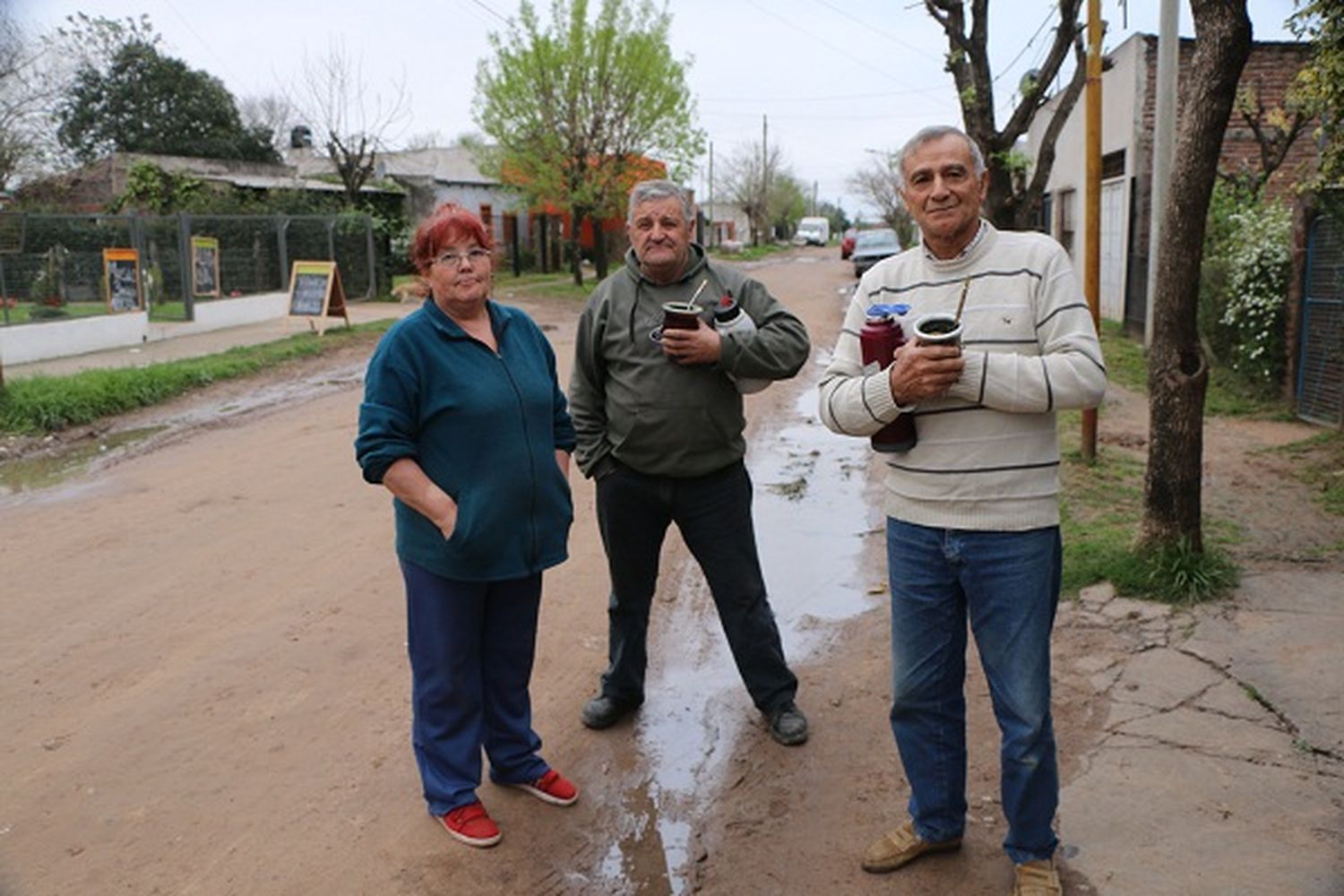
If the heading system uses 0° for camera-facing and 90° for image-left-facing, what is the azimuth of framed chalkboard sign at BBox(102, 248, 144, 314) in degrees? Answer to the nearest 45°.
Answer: approximately 0°

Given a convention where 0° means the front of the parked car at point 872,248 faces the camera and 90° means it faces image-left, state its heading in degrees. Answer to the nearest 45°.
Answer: approximately 0°

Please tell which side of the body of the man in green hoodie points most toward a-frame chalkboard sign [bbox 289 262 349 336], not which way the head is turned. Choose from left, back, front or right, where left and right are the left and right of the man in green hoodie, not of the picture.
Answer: back

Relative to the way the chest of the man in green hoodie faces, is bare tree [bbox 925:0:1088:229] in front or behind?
behind

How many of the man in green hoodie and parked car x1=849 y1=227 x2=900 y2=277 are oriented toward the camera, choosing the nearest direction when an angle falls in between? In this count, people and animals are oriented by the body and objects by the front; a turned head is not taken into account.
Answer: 2

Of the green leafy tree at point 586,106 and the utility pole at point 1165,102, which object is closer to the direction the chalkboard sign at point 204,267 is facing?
the utility pole

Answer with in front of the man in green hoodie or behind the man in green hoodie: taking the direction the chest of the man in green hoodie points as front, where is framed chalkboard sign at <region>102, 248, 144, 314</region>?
behind

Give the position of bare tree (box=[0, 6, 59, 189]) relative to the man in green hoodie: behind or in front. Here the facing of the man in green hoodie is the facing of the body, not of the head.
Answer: behind
